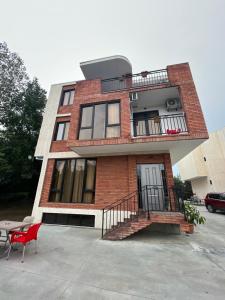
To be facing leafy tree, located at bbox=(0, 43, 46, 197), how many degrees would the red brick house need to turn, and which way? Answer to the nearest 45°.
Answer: approximately 135° to its right

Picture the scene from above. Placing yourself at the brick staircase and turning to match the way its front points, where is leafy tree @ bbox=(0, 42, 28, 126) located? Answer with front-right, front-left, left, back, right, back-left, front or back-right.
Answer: front

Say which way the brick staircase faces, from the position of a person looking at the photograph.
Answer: facing to the left of the viewer

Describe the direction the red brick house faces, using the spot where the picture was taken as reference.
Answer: facing the viewer

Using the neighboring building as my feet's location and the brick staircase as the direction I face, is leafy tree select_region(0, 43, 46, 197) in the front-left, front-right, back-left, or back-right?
front-right

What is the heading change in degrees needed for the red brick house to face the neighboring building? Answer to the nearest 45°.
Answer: approximately 135° to its left

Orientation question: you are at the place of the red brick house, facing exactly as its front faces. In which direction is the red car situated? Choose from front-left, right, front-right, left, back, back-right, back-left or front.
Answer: back-left

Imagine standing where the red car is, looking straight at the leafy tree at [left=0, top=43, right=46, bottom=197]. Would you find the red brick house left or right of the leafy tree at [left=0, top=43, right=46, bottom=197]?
left

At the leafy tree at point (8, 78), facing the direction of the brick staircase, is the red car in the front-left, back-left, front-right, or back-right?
front-left
